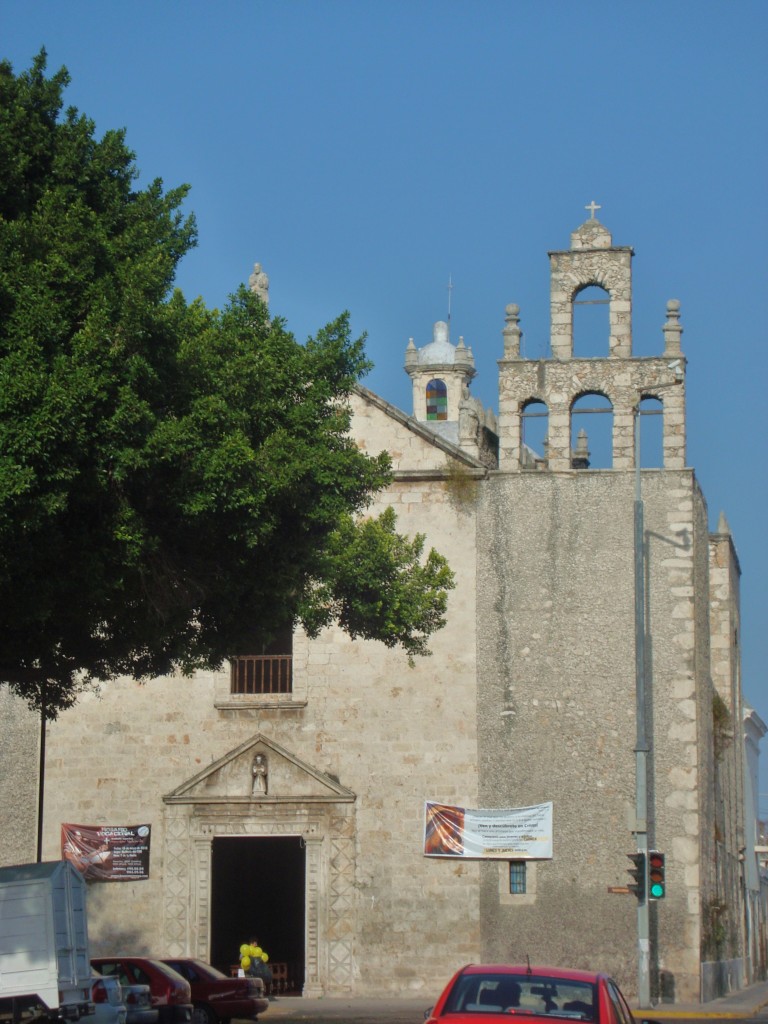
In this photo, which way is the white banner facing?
toward the camera

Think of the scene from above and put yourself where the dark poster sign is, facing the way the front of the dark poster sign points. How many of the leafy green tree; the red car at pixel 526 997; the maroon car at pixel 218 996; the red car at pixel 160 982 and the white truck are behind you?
0

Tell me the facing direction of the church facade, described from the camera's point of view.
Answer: facing the viewer

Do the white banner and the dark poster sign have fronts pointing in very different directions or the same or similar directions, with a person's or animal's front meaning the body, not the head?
same or similar directions

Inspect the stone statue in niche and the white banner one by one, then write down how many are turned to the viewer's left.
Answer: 0

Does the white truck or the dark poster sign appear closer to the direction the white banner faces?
the white truck

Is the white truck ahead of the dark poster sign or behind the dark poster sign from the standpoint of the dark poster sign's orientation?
ahead

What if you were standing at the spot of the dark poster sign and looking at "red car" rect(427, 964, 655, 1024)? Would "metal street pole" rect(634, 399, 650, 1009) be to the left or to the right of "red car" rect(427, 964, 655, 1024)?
left

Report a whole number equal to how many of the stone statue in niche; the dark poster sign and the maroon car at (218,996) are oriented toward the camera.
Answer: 2

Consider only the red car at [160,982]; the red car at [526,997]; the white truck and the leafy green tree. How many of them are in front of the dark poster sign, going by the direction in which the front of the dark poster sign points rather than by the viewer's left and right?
4

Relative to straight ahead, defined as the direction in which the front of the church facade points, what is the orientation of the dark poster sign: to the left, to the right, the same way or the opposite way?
the same way

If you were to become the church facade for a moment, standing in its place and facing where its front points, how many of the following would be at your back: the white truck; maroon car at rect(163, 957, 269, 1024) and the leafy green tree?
0

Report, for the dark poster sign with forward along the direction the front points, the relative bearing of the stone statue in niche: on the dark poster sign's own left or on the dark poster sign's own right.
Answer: on the dark poster sign's own left

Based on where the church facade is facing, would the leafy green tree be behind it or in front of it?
in front

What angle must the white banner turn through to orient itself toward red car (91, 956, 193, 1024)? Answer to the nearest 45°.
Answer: approximately 45° to its right
